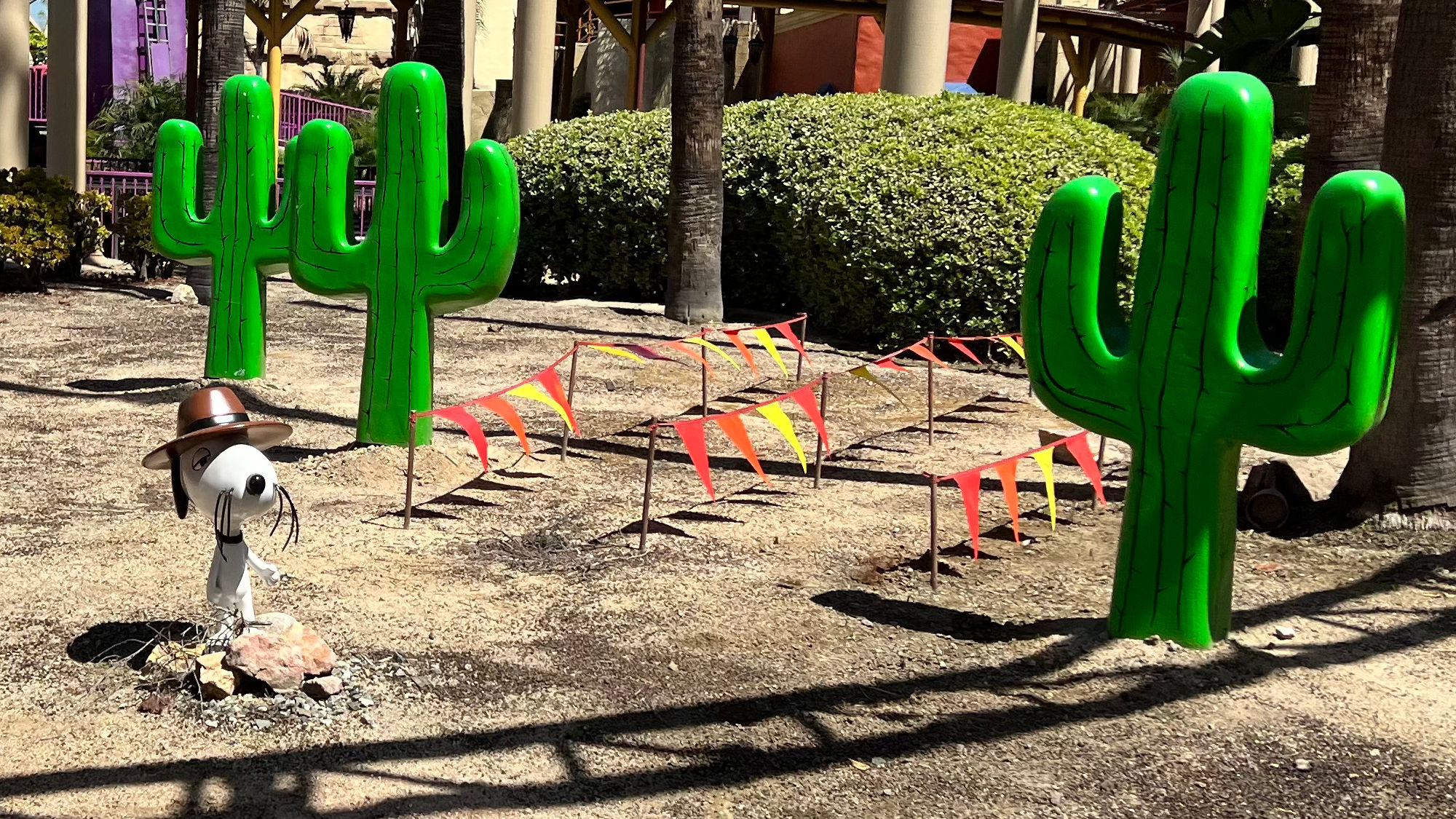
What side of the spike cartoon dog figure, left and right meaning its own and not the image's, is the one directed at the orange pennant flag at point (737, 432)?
left

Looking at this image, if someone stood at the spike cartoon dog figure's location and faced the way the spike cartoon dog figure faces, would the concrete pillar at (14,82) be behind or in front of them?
behind

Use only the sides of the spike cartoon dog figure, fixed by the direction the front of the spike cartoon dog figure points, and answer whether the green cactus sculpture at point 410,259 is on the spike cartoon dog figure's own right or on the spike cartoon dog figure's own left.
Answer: on the spike cartoon dog figure's own left

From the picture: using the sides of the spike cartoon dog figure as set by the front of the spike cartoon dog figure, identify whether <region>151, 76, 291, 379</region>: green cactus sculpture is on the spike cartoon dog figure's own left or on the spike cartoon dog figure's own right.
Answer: on the spike cartoon dog figure's own left

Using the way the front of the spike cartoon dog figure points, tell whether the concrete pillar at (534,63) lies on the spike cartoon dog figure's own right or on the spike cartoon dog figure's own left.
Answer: on the spike cartoon dog figure's own left

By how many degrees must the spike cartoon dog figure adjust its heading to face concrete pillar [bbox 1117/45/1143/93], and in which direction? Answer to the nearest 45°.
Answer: approximately 90° to its left

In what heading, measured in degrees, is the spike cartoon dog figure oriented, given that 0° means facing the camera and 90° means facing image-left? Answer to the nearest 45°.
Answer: approximately 315°

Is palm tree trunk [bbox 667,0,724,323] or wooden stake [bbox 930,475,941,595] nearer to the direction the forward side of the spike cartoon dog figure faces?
the wooden stake

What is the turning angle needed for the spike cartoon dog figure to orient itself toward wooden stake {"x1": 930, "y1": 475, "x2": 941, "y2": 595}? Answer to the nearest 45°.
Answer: approximately 45° to its left

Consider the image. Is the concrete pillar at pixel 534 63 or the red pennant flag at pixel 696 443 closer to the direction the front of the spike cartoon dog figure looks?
the red pennant flag
